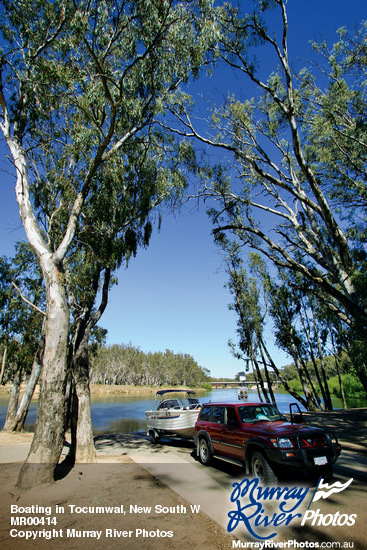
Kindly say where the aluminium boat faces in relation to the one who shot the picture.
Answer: facing the viewer and to the right of the viewer

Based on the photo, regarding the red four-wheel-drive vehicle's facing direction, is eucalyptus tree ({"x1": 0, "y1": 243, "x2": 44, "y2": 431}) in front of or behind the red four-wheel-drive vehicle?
behind

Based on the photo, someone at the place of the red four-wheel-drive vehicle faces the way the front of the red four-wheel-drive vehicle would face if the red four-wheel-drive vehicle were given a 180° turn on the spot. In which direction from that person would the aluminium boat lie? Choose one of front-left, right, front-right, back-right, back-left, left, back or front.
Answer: front
